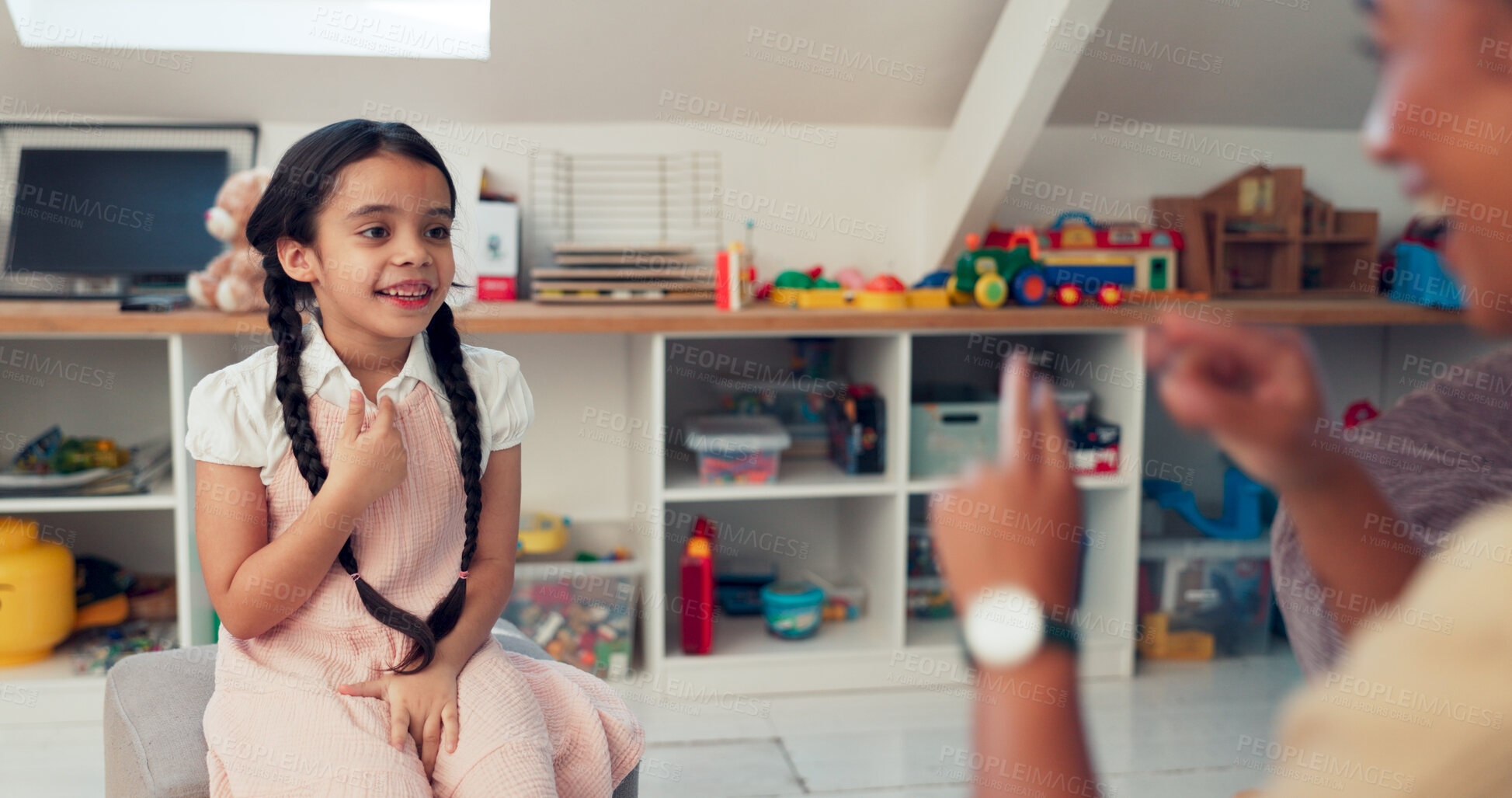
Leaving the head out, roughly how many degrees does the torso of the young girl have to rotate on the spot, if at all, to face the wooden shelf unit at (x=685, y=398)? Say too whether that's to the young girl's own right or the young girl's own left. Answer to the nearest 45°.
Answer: approximately 90° to the young girl's own left

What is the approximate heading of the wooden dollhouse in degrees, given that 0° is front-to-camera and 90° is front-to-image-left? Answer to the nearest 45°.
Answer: approximately 0°

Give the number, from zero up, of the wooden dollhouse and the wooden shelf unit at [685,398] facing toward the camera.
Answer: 2

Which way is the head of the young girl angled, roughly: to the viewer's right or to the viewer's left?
to the viewer's right

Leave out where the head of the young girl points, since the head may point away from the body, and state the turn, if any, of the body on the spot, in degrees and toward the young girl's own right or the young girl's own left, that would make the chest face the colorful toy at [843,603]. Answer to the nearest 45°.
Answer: approximately 90° to the young girl's own left

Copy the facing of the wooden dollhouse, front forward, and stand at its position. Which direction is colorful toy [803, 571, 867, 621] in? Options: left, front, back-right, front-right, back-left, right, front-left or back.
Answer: front-right

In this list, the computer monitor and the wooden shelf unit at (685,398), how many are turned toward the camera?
2

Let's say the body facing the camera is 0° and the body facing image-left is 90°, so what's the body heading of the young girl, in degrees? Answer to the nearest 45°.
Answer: approximately 315°

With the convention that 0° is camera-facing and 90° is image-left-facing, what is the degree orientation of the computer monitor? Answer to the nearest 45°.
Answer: approximately 0°
